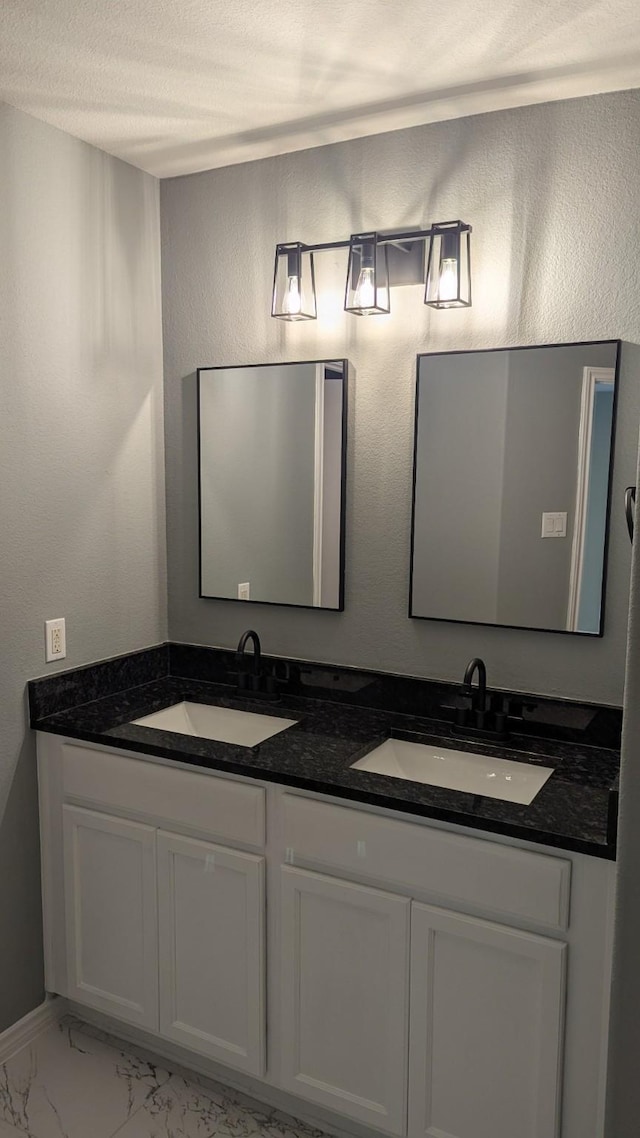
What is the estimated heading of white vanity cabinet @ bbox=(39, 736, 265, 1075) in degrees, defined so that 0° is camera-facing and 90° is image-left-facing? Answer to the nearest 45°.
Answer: approximately 45°

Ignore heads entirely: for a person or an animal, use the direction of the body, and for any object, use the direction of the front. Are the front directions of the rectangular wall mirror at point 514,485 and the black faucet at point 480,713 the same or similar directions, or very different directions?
same or similar directions

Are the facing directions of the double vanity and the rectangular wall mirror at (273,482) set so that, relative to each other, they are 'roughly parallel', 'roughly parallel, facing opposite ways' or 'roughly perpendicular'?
roughly parallel

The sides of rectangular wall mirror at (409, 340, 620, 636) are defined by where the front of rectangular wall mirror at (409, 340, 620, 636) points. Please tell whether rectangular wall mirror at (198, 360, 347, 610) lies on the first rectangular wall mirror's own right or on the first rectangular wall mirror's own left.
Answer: on the first rectangular wall mirror's own right

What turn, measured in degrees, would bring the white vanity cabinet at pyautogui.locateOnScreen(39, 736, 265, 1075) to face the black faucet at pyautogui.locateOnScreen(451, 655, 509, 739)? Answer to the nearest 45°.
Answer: approximately 135° to its left

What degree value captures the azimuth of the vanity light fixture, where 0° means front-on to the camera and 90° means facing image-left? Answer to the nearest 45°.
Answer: approximately 45°

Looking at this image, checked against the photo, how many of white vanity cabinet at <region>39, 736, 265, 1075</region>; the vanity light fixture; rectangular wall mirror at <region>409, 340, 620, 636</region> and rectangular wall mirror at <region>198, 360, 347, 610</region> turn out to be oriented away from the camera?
0

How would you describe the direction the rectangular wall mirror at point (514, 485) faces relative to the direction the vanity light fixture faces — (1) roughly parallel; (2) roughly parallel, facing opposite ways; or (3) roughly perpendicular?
roughly parallel

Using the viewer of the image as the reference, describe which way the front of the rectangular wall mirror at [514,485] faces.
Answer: facing the viewer and to the left of the viewer
